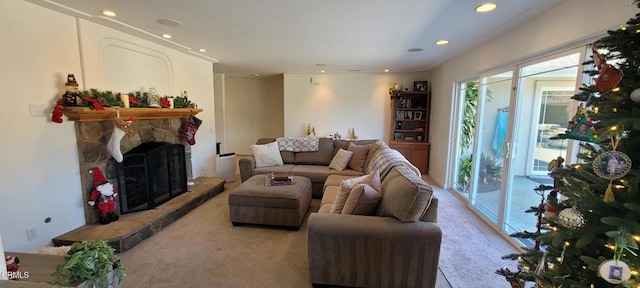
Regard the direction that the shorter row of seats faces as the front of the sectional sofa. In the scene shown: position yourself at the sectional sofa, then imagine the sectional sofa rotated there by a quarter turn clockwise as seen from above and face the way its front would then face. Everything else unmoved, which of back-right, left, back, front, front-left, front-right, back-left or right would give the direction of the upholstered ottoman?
front

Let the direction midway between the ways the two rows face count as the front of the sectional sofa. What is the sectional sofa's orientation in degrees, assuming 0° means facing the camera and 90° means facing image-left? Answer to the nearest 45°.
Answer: approximately 45°

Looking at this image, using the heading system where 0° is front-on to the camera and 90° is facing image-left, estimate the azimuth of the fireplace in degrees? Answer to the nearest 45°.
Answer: approximately 315°

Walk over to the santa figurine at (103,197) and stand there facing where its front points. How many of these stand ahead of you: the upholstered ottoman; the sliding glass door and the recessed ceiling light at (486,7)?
3

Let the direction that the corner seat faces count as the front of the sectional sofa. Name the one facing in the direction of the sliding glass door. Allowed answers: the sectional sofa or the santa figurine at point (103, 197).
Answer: the santa figurine

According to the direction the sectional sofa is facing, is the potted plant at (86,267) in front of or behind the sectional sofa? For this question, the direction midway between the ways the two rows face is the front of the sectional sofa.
in front

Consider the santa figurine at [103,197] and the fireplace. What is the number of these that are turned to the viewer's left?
0

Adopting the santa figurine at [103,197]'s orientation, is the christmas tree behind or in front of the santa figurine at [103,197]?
in front

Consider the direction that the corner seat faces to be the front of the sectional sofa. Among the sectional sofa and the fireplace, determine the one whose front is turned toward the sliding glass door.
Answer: the fireplace
